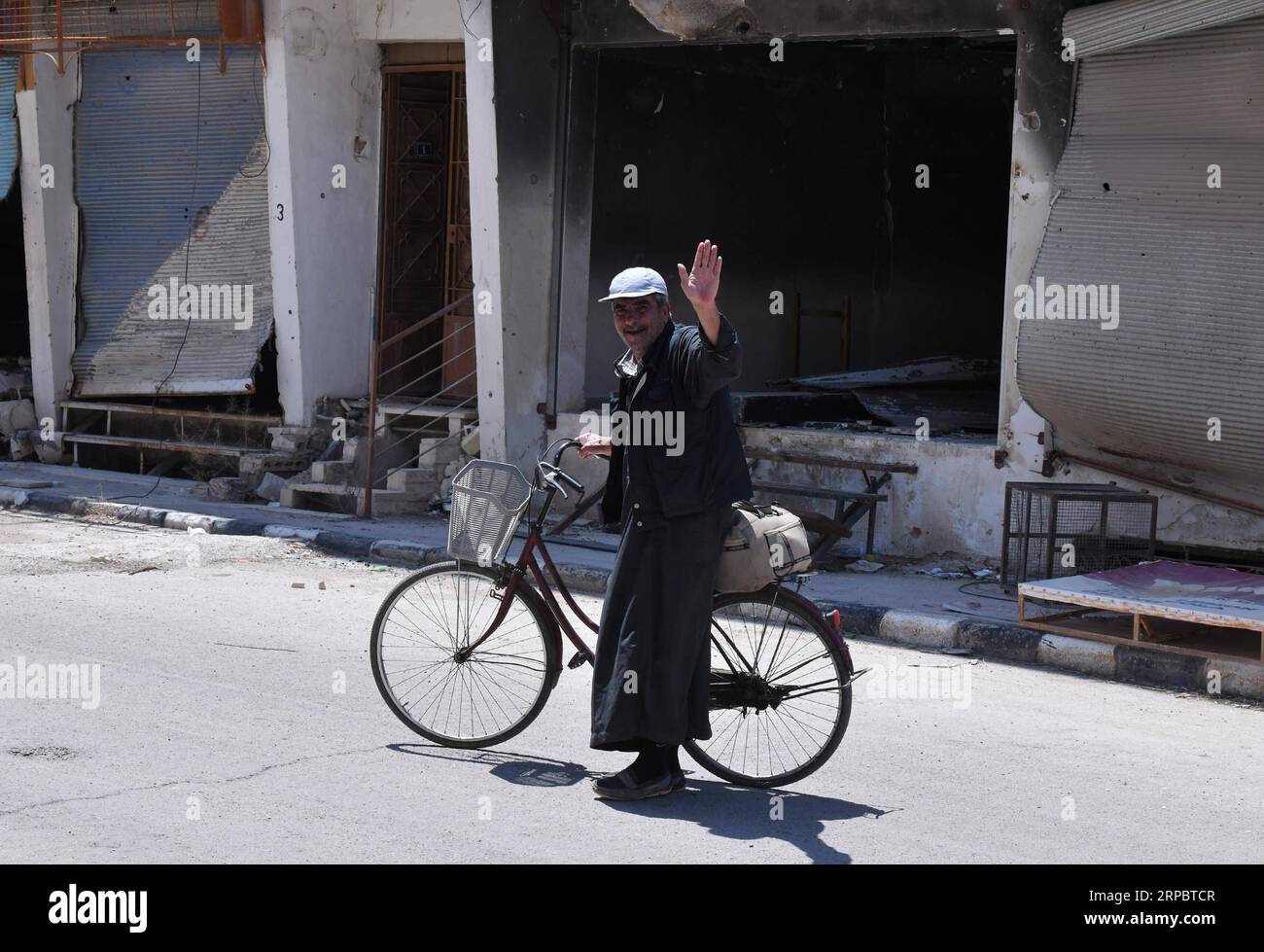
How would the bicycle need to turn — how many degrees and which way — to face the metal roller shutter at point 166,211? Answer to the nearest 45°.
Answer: approximately 45° to its right

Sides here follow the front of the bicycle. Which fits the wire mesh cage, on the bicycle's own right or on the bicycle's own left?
on the bicycle's own right

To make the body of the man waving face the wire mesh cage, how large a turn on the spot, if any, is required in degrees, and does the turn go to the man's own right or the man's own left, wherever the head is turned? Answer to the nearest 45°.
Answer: approximately 180°

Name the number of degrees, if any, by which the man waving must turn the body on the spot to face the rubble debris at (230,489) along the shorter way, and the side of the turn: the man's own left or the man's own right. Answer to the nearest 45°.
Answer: approximately 90° to the man's own right

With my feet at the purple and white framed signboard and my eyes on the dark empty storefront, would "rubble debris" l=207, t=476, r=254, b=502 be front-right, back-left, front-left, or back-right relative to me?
front-left

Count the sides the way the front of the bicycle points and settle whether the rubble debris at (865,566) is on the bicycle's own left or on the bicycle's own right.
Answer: on the bicycle's own right

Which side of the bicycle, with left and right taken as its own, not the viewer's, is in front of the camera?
left

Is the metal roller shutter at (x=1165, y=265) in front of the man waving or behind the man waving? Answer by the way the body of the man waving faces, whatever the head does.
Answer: behind

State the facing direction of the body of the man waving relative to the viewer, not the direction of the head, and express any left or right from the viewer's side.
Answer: facing the viewer and to the left of the viewer

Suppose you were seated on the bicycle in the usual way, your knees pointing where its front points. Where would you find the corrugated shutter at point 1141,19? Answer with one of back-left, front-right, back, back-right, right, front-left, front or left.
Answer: back-right

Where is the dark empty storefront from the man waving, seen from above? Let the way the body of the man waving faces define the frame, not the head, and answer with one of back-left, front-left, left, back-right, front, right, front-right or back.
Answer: back-right
